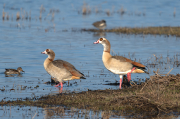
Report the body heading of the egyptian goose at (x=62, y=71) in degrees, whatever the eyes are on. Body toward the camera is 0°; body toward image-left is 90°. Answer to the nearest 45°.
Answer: approximately 90°
